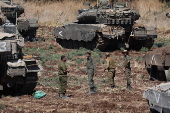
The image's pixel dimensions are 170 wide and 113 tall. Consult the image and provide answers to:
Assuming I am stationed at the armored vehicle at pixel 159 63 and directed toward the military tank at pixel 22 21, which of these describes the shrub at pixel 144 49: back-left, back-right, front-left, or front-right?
front-right

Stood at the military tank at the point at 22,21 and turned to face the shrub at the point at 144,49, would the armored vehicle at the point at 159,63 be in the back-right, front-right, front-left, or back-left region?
front-right

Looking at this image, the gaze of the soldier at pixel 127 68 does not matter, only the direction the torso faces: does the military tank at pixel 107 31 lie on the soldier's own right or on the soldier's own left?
on the soldier's own right

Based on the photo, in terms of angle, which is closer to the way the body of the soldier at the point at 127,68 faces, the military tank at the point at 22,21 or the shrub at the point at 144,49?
the military tank

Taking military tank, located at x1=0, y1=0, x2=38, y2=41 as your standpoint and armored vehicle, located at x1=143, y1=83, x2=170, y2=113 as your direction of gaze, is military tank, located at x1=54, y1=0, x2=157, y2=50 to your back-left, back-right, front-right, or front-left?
front-left

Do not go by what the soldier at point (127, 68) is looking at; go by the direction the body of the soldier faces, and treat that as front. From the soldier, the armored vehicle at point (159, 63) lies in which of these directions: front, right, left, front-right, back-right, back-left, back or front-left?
back-right
